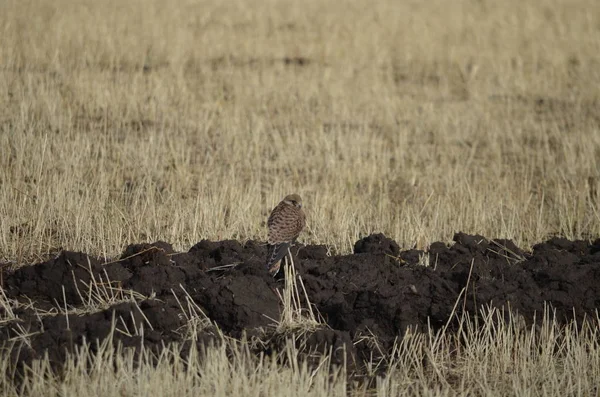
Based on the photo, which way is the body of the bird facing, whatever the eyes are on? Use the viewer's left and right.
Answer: facing away from the viewer and to the right of the viewer
